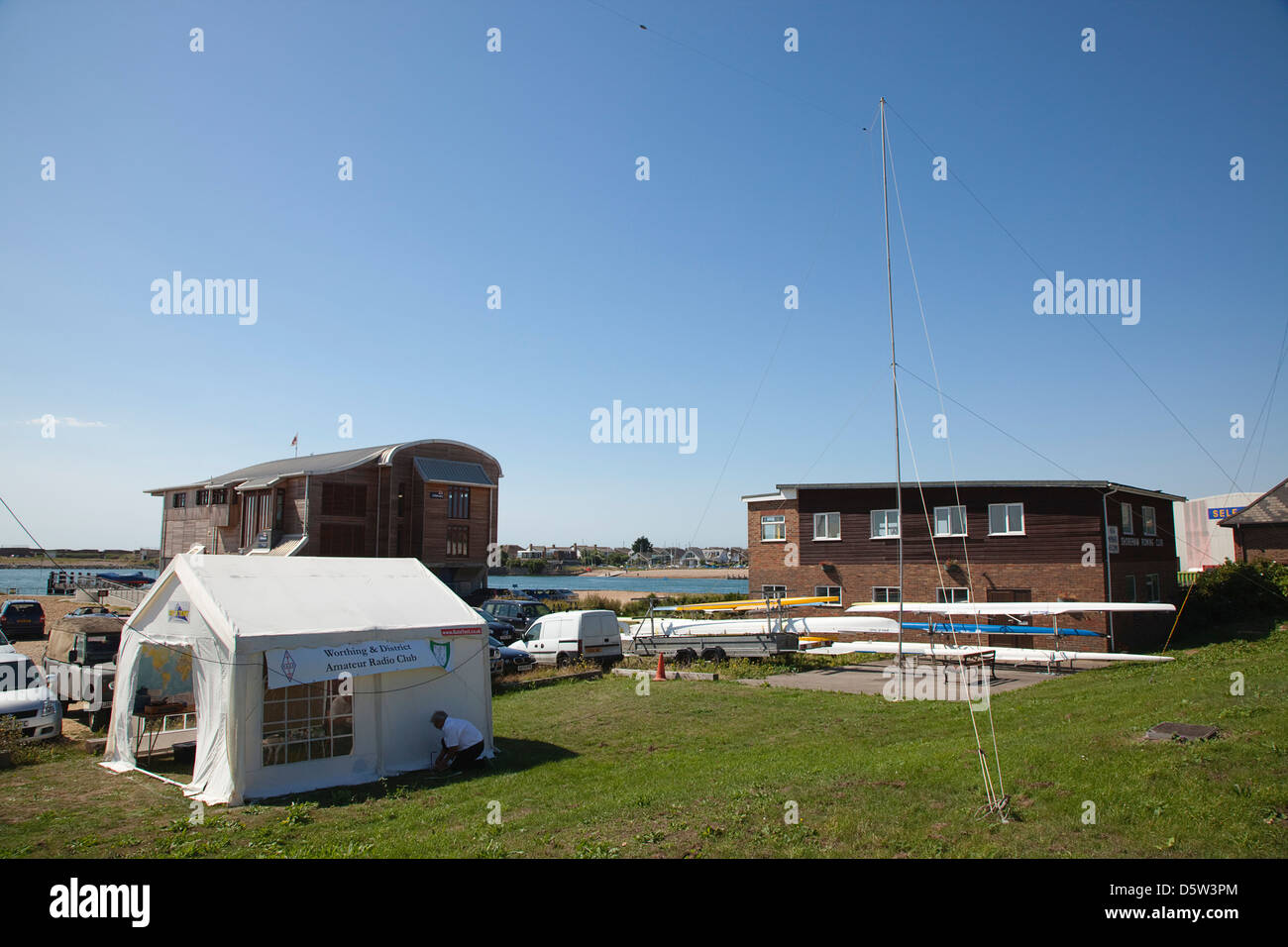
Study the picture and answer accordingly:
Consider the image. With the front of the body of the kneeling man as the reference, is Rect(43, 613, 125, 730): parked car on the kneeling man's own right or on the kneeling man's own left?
on the kneeling man's own right

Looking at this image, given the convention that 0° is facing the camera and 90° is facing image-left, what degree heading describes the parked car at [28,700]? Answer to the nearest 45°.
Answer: approximately 315°

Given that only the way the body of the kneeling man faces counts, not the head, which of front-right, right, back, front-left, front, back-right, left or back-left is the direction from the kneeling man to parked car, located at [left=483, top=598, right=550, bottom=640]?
right

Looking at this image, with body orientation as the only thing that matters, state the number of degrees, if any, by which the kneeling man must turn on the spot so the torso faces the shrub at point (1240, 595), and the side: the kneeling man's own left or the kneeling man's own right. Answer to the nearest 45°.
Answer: approximately 135° to the kneeling man's own right

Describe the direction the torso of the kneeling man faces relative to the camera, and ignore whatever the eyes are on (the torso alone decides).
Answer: to the viewer's left

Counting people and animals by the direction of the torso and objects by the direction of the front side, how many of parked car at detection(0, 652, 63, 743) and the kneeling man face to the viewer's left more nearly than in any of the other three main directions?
1

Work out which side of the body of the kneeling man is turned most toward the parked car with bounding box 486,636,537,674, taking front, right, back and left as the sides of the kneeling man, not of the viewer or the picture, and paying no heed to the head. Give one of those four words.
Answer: right

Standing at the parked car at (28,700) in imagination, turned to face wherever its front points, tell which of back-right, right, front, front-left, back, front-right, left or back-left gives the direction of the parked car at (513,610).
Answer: left

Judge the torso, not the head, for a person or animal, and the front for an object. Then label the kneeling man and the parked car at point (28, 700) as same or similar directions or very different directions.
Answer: very different directions

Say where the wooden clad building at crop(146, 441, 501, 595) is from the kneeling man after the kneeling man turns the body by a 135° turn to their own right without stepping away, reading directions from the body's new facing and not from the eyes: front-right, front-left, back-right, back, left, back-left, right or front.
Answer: front-left
